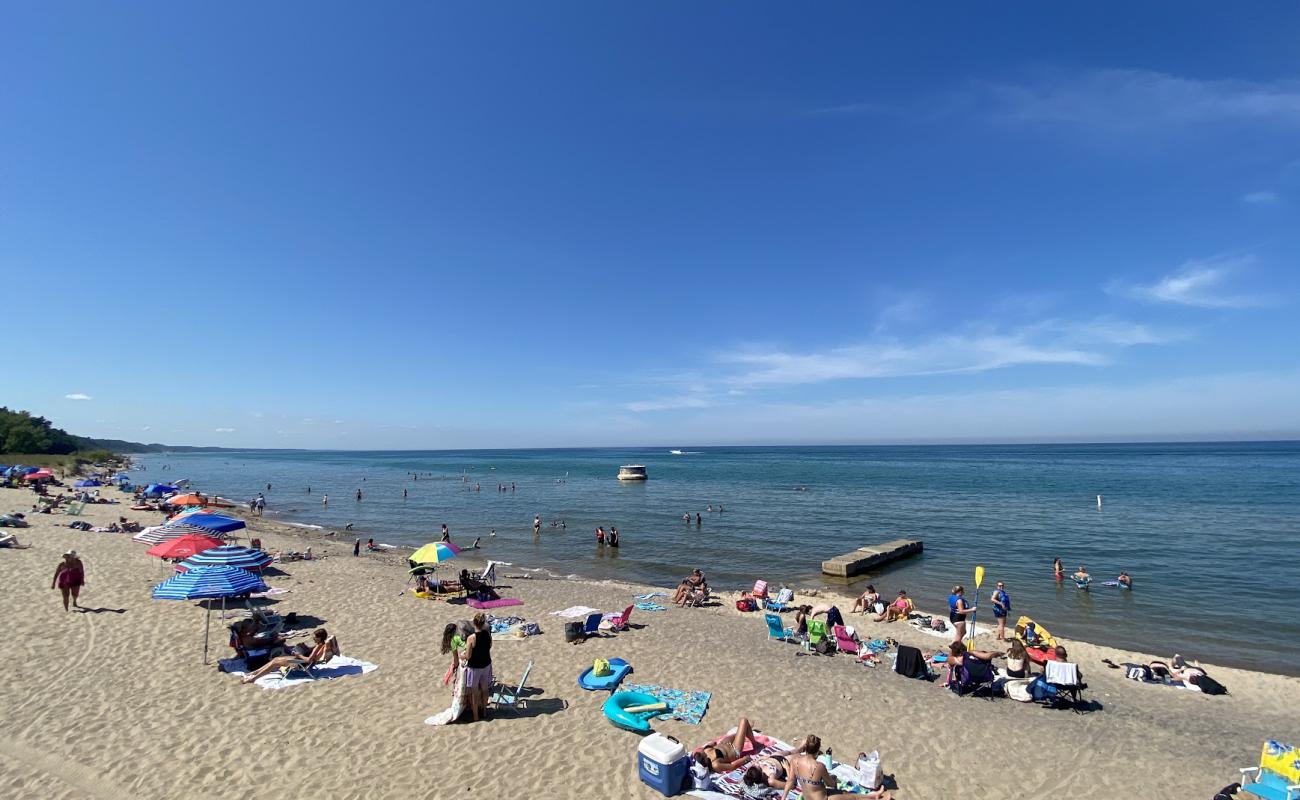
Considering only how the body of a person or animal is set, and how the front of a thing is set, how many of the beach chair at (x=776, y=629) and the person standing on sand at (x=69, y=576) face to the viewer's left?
0

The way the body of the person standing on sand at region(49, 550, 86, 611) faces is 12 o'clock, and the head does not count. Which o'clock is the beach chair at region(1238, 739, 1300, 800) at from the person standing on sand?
The beach chair is roughly at 11 o'clock from the person standing on sand.

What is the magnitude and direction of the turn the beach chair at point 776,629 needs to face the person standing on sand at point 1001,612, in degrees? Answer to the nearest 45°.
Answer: approximately 45° to its right

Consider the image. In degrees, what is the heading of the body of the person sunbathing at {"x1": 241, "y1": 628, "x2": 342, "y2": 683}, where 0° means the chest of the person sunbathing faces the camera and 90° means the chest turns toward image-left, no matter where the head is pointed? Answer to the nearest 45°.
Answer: approximately 90°

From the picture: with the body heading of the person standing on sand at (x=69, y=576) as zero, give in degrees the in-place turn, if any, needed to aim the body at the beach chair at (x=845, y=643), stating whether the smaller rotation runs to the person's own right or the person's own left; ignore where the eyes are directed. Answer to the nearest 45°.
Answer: approximately 45° to the person's own left

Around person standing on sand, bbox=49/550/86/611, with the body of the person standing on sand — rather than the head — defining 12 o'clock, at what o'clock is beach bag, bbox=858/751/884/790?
The beach bag is roughly at 11 o'clock from the person standing on sand.

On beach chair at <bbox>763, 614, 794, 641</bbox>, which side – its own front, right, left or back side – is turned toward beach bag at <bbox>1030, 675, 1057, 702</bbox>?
right

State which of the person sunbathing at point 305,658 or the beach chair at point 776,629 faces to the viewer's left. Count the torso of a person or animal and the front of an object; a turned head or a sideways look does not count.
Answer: the person sunbathing

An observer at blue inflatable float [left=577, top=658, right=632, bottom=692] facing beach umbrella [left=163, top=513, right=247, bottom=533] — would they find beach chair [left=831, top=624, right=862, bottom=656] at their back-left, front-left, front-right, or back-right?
back-right
